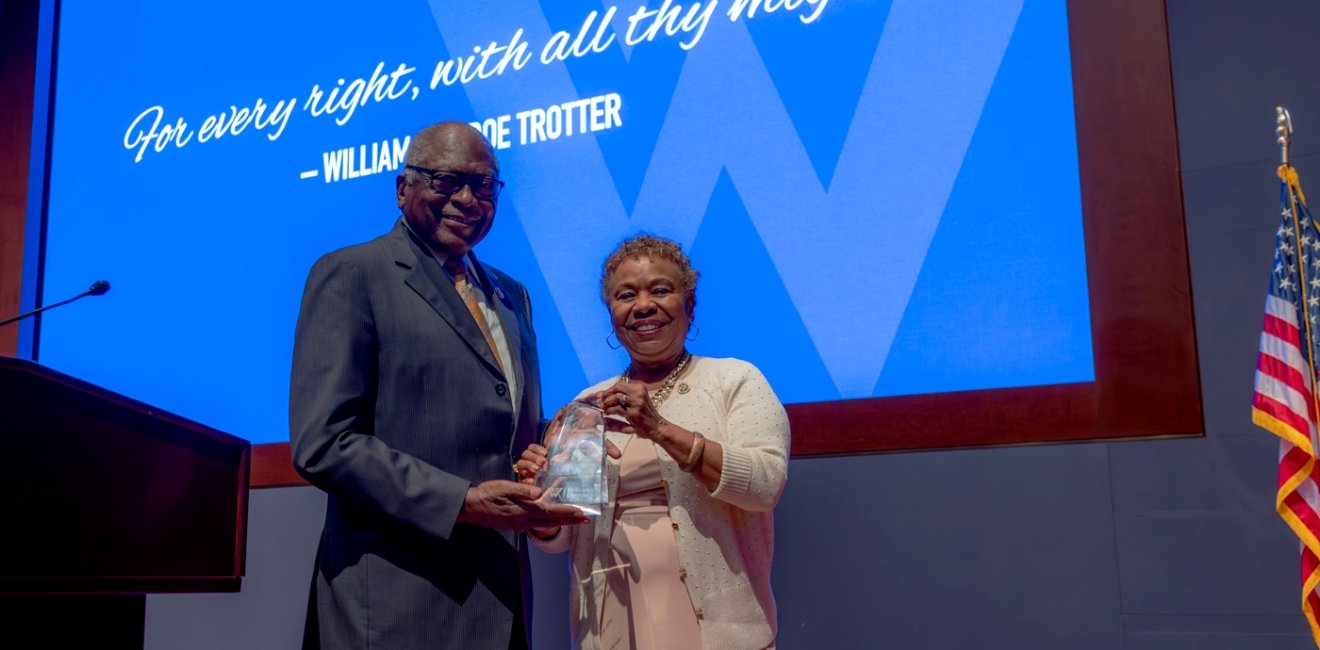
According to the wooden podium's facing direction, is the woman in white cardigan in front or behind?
behind

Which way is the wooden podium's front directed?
to the viewer's left

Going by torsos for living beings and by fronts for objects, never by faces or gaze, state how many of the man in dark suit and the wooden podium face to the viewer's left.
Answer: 1

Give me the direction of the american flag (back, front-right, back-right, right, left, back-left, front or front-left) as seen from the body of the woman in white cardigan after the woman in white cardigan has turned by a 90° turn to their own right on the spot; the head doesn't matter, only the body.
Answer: back-right

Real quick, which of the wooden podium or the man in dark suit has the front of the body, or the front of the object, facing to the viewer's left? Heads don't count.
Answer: the wooden podium
